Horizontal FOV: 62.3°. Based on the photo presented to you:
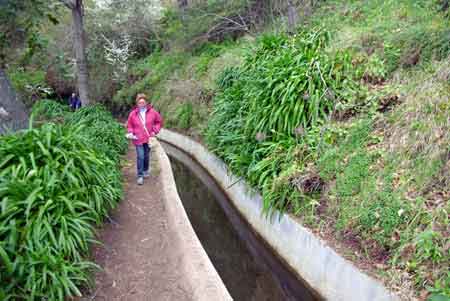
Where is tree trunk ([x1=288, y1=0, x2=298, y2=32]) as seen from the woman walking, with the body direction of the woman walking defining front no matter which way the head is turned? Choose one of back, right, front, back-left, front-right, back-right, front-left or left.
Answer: back-left

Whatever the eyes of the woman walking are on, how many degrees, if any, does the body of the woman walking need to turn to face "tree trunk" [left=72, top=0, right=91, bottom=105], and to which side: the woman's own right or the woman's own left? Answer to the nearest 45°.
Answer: approximately 180°

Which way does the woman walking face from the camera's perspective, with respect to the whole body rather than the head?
toward the camera

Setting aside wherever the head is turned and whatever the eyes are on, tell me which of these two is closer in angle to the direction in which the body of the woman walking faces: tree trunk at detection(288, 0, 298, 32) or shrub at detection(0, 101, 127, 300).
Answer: the shrub

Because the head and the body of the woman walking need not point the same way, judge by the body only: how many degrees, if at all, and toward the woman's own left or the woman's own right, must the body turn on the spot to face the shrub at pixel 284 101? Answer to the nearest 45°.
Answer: approximately 45° to the woman's own left

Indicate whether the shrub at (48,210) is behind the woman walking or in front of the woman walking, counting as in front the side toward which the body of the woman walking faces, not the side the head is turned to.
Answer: in front
